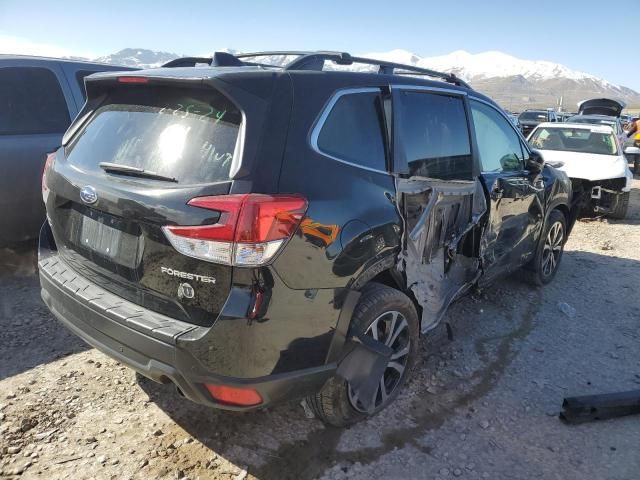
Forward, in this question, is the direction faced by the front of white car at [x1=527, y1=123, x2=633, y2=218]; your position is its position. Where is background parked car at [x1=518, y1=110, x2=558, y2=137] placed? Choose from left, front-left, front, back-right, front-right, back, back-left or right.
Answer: back

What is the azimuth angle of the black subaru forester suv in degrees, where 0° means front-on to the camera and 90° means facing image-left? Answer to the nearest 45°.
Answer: approximately 225°

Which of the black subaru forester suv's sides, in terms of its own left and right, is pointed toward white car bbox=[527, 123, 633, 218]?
front

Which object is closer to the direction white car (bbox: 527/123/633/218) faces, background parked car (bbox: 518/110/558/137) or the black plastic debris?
the black plastic debris

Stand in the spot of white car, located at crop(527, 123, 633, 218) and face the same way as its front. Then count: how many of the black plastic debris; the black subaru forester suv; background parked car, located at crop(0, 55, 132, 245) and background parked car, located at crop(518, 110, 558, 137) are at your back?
1

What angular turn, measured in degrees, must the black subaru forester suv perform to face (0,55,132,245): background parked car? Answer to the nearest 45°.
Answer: approximately 90° to its left

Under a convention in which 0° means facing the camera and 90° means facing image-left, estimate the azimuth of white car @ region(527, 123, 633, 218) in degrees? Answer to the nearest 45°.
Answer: approximately 0°

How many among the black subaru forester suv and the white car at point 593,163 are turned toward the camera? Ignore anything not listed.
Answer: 1

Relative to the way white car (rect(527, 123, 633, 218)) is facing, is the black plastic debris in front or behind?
in front

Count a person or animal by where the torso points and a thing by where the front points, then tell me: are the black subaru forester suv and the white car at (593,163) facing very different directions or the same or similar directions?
very different directions

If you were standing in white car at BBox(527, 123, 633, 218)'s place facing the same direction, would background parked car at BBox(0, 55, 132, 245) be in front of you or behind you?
in front
